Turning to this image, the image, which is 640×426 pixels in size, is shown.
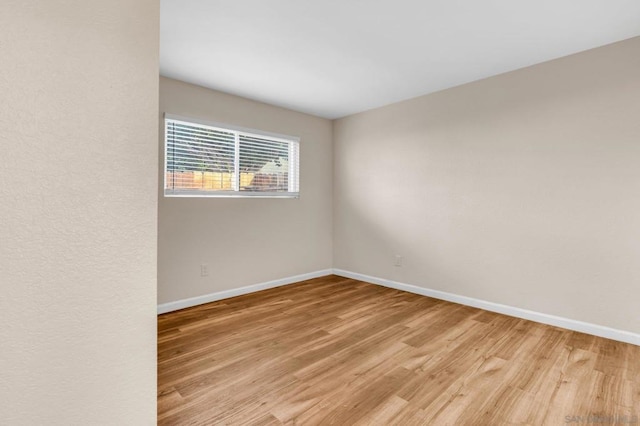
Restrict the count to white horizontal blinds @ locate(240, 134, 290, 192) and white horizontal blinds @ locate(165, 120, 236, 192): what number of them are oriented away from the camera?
0

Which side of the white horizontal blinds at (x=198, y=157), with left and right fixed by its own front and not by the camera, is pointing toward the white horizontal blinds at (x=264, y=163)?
left

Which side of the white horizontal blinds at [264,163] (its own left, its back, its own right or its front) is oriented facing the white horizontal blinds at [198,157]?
right

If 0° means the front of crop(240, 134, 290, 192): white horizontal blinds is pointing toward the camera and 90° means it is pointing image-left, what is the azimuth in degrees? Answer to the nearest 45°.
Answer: approximately 315°
